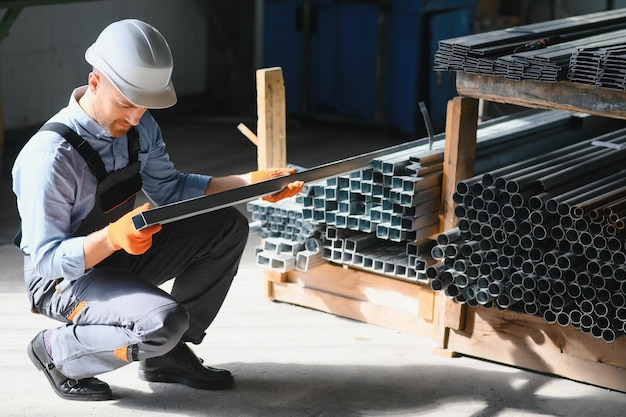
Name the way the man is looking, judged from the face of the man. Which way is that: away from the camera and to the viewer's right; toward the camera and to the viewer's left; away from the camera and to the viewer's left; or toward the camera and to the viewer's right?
toward the camera and to the viewer's right

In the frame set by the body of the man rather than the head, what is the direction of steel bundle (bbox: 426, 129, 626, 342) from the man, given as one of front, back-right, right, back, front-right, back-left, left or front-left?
front-left

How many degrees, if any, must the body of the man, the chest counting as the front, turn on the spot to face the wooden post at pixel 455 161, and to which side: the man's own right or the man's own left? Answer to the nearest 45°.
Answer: approximately 45° to the man's own left

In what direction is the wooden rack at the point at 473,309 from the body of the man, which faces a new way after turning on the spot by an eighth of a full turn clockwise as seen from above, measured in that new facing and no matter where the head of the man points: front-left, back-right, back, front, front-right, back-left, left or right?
left

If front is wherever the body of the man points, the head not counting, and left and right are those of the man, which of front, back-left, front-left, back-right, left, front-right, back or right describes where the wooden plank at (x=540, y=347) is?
front-left

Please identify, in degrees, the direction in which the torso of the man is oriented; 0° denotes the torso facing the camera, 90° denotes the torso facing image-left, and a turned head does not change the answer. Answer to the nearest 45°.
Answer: approximately 315°

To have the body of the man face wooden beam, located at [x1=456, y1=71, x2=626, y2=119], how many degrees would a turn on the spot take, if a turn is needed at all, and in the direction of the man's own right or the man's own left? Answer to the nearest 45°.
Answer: approximately 45° to the man's own left
